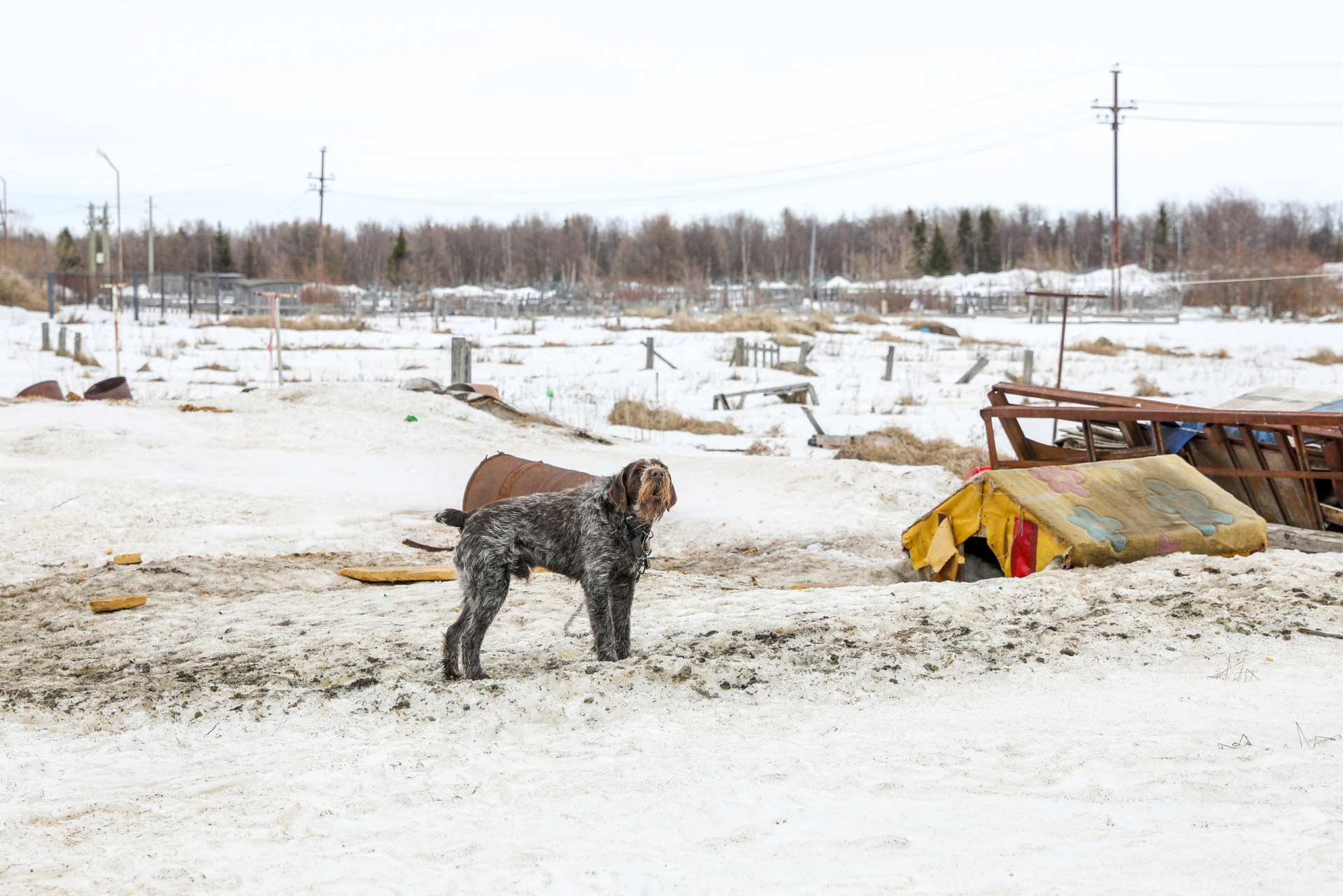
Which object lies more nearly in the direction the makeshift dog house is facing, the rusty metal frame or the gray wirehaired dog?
the gray wirehaired dog

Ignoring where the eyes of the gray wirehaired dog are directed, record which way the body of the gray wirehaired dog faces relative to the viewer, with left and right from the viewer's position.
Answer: facing to the right of the viewer

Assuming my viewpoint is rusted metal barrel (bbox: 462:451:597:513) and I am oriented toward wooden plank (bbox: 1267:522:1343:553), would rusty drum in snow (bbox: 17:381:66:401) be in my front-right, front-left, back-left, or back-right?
back-left

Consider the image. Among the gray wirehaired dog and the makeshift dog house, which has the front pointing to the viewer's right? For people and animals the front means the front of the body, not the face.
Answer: the gray wirehaired dog

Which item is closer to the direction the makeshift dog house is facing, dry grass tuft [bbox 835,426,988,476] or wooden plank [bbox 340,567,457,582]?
the wooden plank

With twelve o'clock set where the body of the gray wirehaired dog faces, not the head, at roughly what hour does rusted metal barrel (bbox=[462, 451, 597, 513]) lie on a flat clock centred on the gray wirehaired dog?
The rusted metal barrel is roughly at 9 o'clock from the gray wirehaired dog.

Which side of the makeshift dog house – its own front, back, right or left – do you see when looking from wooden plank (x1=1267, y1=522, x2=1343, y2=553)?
back

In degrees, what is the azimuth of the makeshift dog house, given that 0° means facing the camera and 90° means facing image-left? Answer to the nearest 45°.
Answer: approximately 45°

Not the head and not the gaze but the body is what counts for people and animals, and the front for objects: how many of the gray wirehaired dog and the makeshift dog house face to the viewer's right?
1

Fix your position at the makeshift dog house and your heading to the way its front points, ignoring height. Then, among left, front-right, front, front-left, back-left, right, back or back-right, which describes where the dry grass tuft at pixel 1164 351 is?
back-right
